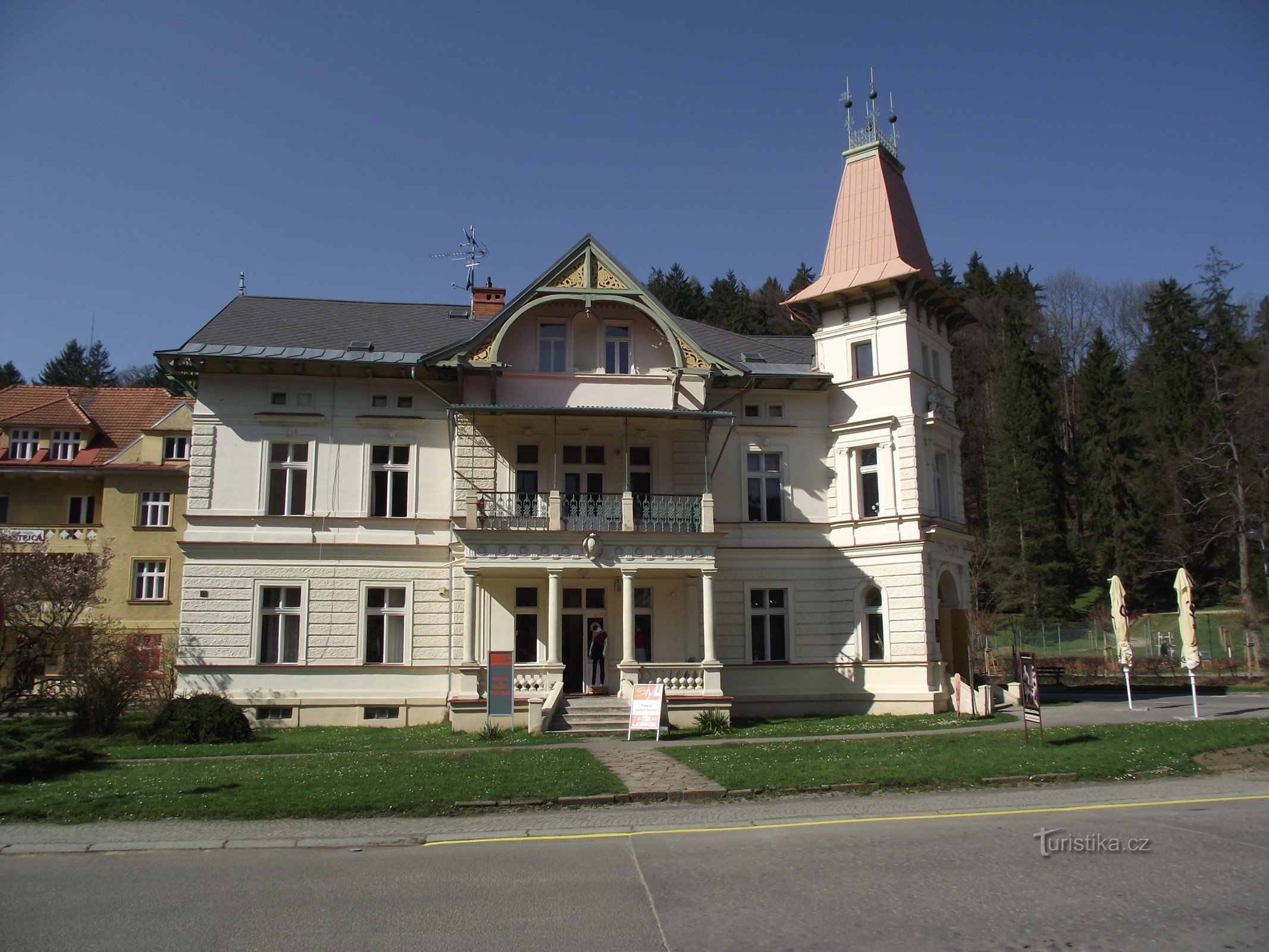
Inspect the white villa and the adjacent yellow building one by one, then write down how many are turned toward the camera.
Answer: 2

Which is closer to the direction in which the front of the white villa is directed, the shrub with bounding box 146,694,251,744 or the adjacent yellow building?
the shrub

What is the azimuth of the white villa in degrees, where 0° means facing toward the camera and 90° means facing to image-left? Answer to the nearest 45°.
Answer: approximately 0°

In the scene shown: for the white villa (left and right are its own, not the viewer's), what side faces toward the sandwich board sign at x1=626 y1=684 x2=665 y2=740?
front

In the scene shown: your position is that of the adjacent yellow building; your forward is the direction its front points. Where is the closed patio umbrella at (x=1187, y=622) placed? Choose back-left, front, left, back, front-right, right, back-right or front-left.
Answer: front-left

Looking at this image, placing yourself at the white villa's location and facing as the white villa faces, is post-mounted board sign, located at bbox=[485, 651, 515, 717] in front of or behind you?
in front

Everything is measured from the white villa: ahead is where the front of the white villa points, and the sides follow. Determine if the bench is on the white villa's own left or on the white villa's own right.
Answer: on the white villa's own left

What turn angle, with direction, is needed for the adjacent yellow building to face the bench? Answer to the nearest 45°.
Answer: approximately 45° to its left

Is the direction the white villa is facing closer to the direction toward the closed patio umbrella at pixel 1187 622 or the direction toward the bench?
the closed patio umbrella

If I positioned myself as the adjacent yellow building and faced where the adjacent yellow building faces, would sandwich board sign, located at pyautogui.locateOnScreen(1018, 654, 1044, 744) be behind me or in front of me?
in front

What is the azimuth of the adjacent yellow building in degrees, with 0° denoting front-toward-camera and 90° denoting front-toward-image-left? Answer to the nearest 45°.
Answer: approximately 0°

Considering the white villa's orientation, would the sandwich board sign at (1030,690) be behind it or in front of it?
in front
